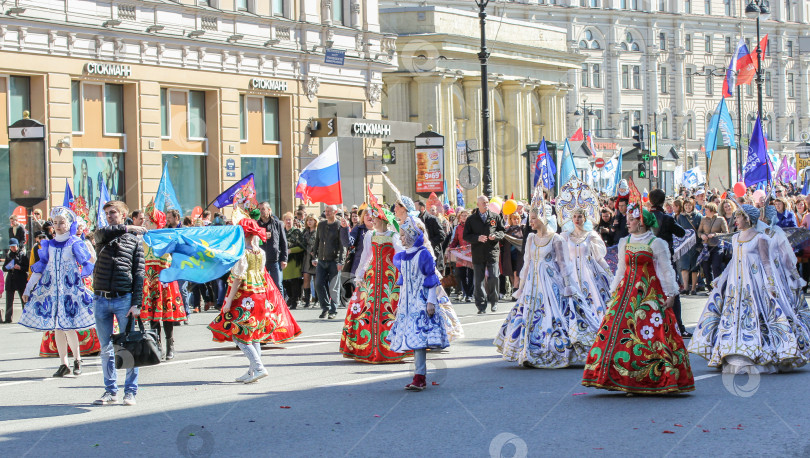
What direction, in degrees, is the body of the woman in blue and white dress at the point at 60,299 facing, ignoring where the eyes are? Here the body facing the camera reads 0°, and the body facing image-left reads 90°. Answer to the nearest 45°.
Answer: approximately 45°

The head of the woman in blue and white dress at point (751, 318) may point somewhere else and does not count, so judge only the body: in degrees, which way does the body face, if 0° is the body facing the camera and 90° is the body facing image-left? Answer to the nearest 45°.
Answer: approximately 45°

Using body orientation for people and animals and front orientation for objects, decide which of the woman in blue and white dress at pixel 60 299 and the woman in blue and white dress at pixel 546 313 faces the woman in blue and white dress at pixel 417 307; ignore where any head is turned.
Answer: the woman in blue and white dress at pixel 546 313

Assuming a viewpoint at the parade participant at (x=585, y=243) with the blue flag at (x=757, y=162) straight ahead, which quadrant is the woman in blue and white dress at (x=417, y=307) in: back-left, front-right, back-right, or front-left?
back-left

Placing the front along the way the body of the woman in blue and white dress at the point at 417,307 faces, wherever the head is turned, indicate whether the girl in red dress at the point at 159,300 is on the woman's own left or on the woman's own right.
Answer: on the woman's own right
